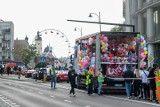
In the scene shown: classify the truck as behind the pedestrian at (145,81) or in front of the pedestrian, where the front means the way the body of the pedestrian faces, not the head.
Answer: in front

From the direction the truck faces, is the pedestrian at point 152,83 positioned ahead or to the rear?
to the rear

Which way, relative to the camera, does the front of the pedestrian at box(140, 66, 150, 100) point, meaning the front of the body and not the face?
away from the camera

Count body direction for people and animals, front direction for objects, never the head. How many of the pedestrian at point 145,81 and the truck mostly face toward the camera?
0

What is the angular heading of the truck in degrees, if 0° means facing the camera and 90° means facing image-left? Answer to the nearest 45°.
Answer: approximately 135°
